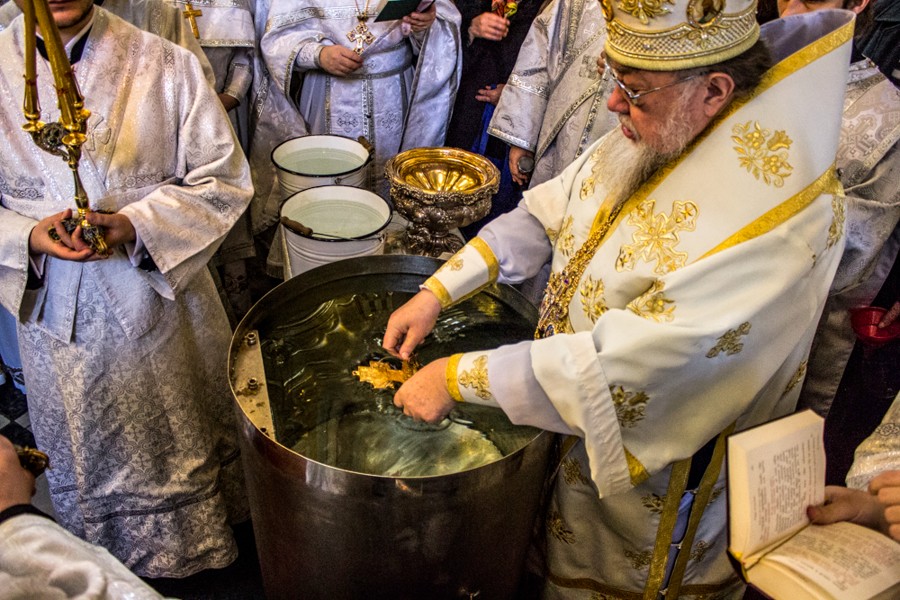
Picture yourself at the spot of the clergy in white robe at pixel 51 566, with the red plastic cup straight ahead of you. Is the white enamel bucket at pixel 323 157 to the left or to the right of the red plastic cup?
left

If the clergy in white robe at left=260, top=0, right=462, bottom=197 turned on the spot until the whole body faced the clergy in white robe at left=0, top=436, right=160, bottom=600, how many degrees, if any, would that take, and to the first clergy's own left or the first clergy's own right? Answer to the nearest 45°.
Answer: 0° — they already face them

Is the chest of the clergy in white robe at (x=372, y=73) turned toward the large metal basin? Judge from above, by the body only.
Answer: yes

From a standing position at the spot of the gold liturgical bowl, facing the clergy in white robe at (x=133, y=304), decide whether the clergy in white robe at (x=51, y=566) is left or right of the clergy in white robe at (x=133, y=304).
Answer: left

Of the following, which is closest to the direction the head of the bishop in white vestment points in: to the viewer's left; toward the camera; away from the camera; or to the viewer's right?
to the viewer's left

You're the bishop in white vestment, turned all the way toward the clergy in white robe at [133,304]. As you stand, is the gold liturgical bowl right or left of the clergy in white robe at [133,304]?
right

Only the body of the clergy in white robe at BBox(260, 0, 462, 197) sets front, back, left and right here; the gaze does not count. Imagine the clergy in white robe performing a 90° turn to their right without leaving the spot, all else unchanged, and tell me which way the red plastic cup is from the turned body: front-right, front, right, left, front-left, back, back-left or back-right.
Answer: back-left

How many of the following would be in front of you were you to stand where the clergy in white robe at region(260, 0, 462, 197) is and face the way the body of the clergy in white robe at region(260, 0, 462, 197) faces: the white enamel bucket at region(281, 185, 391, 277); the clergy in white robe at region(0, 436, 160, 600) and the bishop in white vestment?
3

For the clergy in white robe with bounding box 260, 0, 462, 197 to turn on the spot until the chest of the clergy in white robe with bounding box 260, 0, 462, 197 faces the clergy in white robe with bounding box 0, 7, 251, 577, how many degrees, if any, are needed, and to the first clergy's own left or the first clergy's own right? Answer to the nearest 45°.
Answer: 0° — they already face them

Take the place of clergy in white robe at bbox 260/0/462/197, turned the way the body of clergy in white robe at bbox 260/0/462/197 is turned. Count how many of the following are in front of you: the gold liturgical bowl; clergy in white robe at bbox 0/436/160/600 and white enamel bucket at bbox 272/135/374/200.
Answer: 3

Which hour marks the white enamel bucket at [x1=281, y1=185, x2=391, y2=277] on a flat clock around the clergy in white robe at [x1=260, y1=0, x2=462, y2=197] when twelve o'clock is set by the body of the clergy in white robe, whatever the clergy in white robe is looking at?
The white enamel bucket is roughly at 12 o'clock from the clergy in white robe.

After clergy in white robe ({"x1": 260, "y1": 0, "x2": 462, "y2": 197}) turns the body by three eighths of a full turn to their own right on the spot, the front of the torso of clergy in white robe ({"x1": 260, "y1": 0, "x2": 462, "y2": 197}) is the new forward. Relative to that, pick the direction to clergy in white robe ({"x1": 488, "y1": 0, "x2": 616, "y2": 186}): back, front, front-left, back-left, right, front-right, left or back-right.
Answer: back

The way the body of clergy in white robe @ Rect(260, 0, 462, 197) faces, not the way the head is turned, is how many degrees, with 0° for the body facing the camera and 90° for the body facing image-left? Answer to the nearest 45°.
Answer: approximately 0°

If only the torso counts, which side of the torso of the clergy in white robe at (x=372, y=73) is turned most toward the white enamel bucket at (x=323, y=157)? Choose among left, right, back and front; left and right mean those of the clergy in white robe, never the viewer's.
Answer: front

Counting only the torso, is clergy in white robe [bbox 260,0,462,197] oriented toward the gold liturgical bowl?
yes
